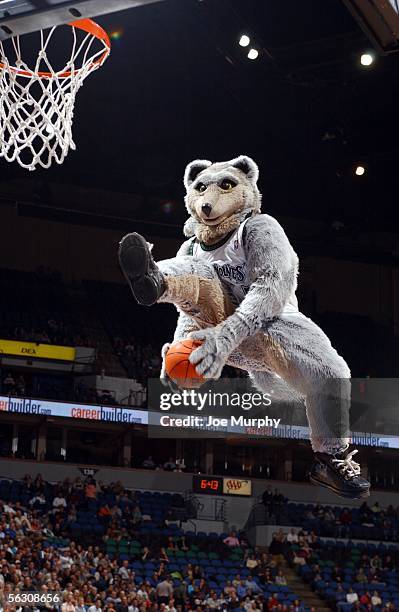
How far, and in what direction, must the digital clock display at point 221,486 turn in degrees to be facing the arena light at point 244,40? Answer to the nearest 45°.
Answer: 0° — it already faces it

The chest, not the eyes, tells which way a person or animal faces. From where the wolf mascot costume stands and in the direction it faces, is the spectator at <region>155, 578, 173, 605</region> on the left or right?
on its right

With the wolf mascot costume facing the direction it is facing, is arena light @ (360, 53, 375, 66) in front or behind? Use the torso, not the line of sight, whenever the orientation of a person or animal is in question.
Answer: behind

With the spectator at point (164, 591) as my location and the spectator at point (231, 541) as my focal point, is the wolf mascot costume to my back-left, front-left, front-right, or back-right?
back-right

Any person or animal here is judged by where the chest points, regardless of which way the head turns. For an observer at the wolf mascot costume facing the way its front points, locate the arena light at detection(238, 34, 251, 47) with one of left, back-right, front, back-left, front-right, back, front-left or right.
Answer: back-right

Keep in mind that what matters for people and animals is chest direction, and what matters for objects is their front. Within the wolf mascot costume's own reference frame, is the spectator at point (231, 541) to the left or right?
on its right

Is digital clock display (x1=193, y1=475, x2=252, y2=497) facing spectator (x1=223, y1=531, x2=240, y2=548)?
yes

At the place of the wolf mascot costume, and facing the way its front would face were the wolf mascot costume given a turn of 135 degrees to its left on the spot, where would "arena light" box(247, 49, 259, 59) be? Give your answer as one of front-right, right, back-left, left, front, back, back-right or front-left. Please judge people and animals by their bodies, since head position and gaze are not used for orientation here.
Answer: left
